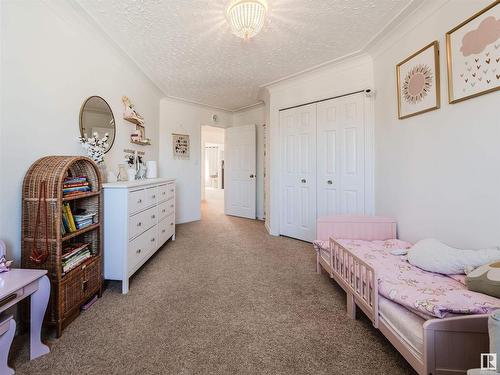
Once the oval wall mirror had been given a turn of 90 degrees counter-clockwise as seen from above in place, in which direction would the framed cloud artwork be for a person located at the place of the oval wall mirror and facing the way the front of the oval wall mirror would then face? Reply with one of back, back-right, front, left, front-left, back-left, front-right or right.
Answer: right

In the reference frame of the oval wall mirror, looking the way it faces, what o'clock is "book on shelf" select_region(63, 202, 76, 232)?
The book on shelf is roughly at 2 o'clock from the oval wall mirror.

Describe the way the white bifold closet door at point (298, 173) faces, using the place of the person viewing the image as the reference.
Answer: facing the viewer and to the left of the viewer

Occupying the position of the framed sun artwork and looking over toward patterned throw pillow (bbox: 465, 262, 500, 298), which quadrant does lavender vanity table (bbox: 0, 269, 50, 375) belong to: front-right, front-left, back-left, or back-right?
front-right

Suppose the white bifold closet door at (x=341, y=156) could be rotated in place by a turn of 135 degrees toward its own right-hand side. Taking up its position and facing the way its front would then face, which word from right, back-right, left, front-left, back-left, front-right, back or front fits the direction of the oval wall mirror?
back-left

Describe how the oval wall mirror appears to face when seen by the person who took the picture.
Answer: facing the viewer and to the right of the viewer

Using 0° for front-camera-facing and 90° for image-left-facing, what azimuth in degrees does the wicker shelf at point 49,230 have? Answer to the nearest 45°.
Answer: approximately 315°

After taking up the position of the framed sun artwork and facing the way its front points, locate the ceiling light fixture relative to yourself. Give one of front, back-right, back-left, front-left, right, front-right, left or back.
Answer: front

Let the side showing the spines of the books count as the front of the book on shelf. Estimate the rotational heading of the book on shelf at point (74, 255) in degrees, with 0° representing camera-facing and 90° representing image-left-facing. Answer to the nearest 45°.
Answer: approximately 315°

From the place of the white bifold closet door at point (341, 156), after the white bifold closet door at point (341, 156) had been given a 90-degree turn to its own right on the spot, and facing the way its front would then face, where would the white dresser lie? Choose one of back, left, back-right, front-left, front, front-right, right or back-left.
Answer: left

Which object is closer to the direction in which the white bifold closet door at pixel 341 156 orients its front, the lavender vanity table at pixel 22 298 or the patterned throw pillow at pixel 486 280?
the lavender vanity table
